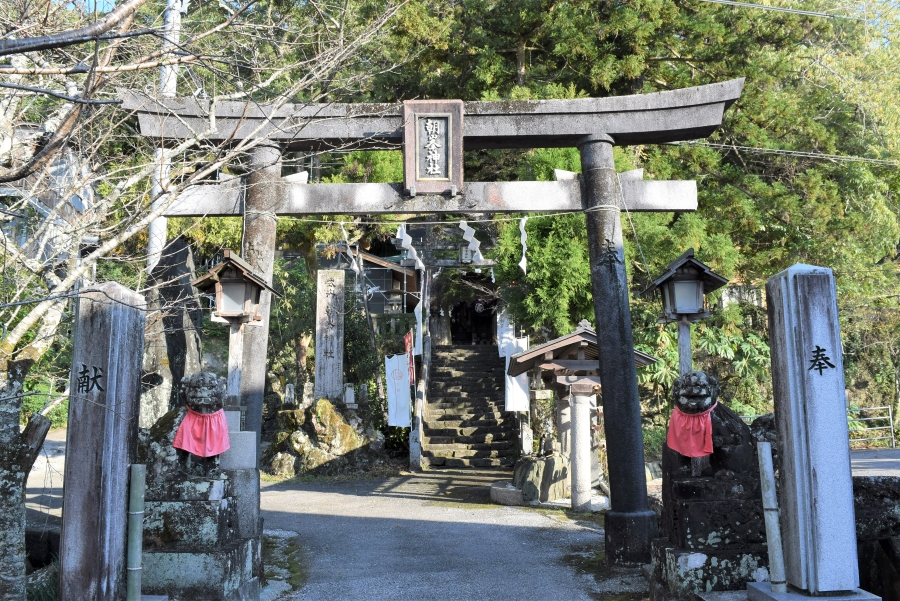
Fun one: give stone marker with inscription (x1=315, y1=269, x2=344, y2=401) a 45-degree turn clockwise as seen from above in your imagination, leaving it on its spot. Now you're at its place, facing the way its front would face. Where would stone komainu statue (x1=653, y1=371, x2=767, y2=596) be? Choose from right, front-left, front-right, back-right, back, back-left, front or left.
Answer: front-left

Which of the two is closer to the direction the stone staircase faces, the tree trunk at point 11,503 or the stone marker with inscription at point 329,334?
the tree trunk

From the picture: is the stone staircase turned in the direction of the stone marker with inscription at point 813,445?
yes

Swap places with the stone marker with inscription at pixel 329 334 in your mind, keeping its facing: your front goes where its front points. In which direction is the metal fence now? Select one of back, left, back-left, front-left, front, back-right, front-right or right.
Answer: left

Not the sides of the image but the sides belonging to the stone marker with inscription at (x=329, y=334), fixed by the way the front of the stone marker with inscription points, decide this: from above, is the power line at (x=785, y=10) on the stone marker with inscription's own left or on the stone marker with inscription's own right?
on the stone marker with inscription's own left

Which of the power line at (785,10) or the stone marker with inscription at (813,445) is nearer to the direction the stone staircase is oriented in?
the stone marker with inscription

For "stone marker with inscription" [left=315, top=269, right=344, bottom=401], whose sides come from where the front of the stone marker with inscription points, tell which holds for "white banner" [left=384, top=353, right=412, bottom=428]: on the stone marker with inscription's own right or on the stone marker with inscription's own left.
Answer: on the stone marker with inscription's own left

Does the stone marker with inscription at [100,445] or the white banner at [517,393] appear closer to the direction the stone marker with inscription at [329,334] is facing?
the stone marker with inscription

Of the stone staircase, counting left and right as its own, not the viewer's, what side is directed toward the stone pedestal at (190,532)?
front

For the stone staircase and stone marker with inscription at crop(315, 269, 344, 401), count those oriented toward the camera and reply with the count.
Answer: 2

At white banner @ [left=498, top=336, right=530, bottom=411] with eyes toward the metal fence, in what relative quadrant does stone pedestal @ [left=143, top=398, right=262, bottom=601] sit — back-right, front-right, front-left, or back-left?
back-right

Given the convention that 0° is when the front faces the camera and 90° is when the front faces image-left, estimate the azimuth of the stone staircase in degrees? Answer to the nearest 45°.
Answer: approximately 0°
